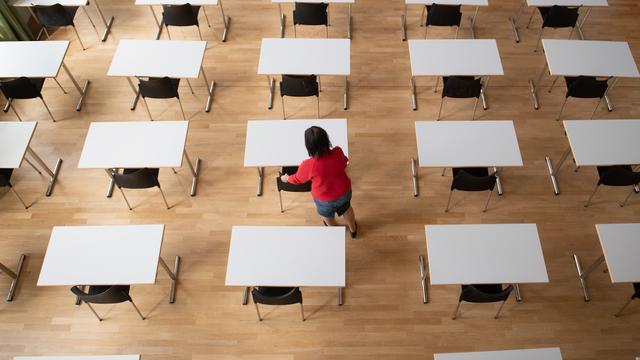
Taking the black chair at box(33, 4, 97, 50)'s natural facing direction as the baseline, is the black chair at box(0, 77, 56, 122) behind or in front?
behind

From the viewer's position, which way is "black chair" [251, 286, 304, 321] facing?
facing away from the viewer

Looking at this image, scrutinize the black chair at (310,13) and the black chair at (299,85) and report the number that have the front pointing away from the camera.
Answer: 2

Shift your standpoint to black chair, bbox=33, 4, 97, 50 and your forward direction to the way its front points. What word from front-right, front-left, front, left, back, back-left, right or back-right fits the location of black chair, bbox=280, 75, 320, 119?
back-right

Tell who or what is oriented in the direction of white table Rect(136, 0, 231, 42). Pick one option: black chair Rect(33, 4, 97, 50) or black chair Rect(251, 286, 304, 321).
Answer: black chair Rect(251, 286, 304, 321)

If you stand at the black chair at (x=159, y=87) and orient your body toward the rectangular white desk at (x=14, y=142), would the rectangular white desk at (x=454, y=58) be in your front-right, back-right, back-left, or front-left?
back-left

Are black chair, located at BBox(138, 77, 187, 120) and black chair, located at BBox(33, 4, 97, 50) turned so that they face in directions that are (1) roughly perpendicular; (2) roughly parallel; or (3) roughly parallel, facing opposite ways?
roughly parallel

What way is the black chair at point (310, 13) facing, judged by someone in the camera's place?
facing away from the viewer

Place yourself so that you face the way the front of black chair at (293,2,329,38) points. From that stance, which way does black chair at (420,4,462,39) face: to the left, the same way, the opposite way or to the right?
the same way

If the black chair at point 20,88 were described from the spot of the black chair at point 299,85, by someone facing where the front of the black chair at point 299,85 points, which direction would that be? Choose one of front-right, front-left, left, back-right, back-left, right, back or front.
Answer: left

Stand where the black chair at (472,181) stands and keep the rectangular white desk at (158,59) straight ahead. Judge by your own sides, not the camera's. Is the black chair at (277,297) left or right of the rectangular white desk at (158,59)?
left

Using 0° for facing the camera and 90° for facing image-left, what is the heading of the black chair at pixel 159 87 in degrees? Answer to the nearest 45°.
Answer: approximately 180°

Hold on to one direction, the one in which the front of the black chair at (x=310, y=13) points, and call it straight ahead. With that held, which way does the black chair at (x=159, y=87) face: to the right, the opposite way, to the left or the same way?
the same way

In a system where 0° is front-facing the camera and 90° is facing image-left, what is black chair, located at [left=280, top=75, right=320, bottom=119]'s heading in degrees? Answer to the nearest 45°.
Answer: approximately 180°

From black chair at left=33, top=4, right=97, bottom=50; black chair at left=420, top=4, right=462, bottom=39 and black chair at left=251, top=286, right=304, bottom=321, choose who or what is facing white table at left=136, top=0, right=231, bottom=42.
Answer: black chair at left=251, top=286, right=304, bottom=321

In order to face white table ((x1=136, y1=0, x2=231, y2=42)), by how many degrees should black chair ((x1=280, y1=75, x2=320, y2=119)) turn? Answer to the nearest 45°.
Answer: approximately 45° to its left

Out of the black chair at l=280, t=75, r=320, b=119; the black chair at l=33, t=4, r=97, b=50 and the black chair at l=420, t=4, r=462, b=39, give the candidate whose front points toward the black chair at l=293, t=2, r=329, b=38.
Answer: the black chair at l=280, t=75, r=320, b=119

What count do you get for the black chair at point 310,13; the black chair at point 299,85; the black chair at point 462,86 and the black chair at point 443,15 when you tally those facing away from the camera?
4

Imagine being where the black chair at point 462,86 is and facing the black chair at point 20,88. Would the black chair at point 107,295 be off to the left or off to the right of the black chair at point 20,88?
left

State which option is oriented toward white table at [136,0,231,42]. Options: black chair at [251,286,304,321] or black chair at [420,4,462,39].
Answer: black chair at [251,286,304,321]

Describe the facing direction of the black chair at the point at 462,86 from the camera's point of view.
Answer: facing away from the viewer
